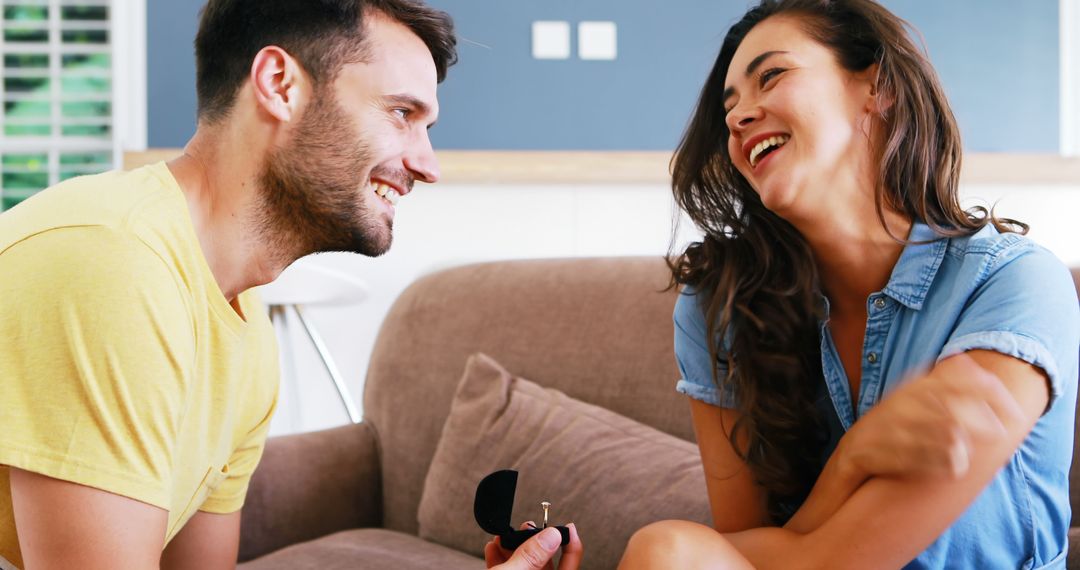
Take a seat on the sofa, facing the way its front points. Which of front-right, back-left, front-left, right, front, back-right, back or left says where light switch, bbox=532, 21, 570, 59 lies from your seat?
back

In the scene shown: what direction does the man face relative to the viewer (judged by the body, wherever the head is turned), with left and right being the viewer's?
facing to the right of the viewer

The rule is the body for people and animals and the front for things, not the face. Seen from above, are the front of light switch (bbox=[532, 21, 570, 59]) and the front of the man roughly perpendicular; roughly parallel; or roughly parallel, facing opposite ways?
roughly perpendicular

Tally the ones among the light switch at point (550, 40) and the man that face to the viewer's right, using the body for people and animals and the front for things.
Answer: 1

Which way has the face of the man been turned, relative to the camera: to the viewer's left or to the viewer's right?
to the viewer's right

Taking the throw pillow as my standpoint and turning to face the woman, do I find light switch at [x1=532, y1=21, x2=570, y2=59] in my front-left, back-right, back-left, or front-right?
back-left

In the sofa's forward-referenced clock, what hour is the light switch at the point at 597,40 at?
The light switch is roughly at 6 o'clock from the sofa.
